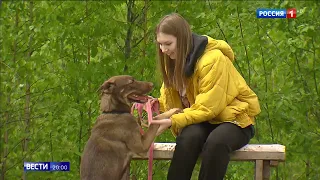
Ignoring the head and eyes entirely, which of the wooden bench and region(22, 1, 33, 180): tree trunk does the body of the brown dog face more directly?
the wooden bench

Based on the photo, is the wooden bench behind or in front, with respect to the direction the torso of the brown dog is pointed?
in front

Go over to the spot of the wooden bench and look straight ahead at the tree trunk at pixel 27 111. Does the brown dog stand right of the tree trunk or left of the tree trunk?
left

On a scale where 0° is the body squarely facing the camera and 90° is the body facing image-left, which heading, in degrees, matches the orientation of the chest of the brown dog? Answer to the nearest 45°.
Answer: approximately 270°

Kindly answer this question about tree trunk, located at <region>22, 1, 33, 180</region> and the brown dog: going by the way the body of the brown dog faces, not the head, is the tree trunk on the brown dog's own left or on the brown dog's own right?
on the brown dog's own left
